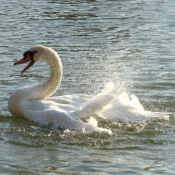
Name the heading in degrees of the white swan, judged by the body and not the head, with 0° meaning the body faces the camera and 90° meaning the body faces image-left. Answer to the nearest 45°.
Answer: approximately 90°
